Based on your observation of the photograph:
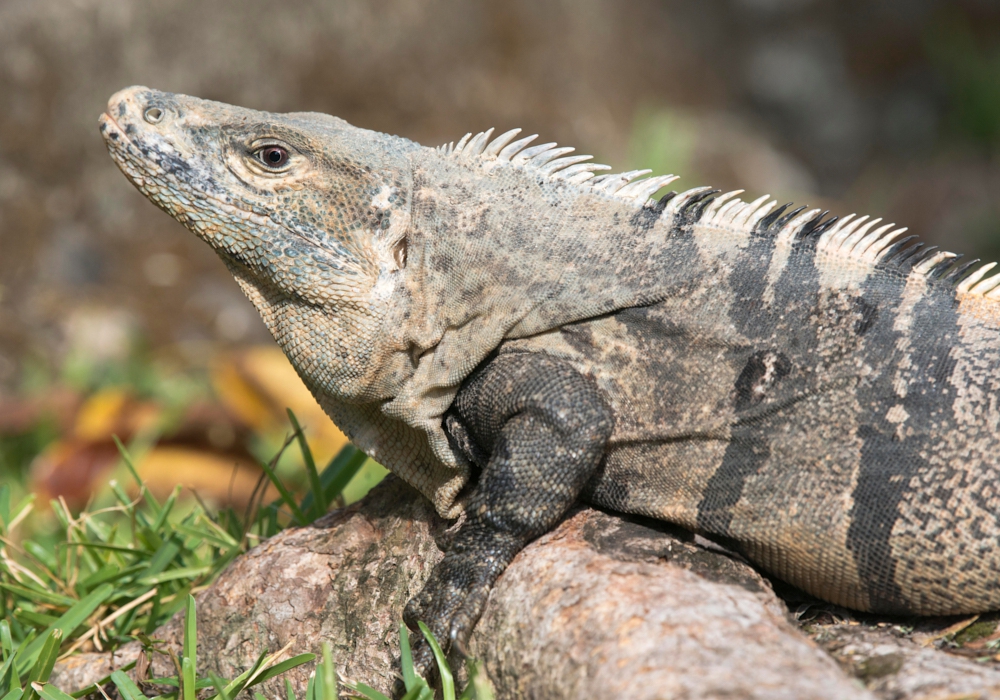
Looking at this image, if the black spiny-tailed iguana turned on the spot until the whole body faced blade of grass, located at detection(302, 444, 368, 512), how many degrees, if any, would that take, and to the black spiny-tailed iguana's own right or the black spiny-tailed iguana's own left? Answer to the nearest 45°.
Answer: approximately 45° to the black spiny-tailed iguana's own right

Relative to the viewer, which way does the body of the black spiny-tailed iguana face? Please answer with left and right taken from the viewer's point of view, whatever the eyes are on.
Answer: facing to the left of the viewer
